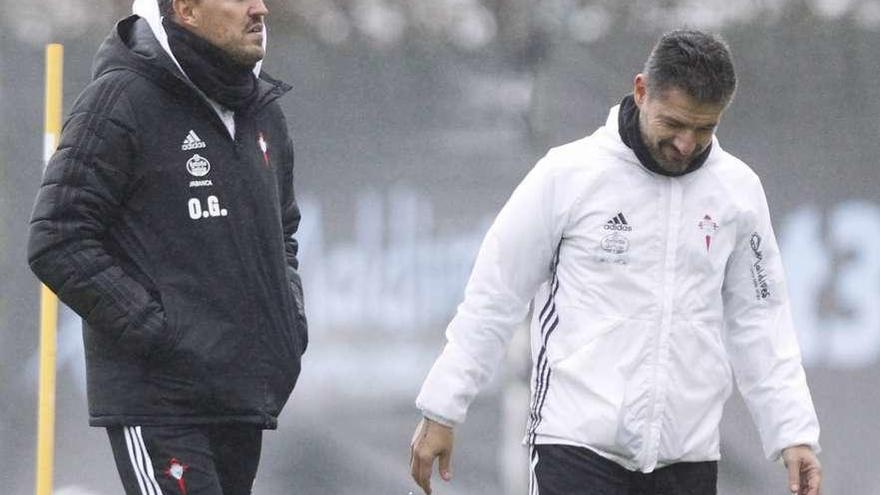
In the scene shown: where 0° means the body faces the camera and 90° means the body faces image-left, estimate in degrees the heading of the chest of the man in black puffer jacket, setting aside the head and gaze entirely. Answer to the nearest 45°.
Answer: approximately 315°

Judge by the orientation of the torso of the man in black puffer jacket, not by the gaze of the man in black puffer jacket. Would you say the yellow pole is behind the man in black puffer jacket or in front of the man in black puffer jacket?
behind

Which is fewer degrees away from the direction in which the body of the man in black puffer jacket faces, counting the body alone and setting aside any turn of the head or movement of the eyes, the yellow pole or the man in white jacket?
the man in white jacket

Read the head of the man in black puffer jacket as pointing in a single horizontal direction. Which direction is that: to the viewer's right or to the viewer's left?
to the viewer's right

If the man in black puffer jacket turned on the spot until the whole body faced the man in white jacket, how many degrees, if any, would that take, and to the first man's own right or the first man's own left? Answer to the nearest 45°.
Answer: approximately 45° to the first man's own left
